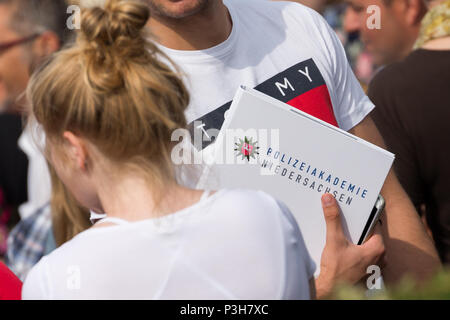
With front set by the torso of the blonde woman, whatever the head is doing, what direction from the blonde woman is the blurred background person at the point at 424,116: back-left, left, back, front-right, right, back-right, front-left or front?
right

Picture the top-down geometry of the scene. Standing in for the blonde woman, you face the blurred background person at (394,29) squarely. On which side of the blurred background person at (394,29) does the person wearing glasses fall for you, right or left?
left

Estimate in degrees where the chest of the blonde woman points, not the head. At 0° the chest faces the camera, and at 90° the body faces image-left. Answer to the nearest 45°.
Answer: approximately 135°
